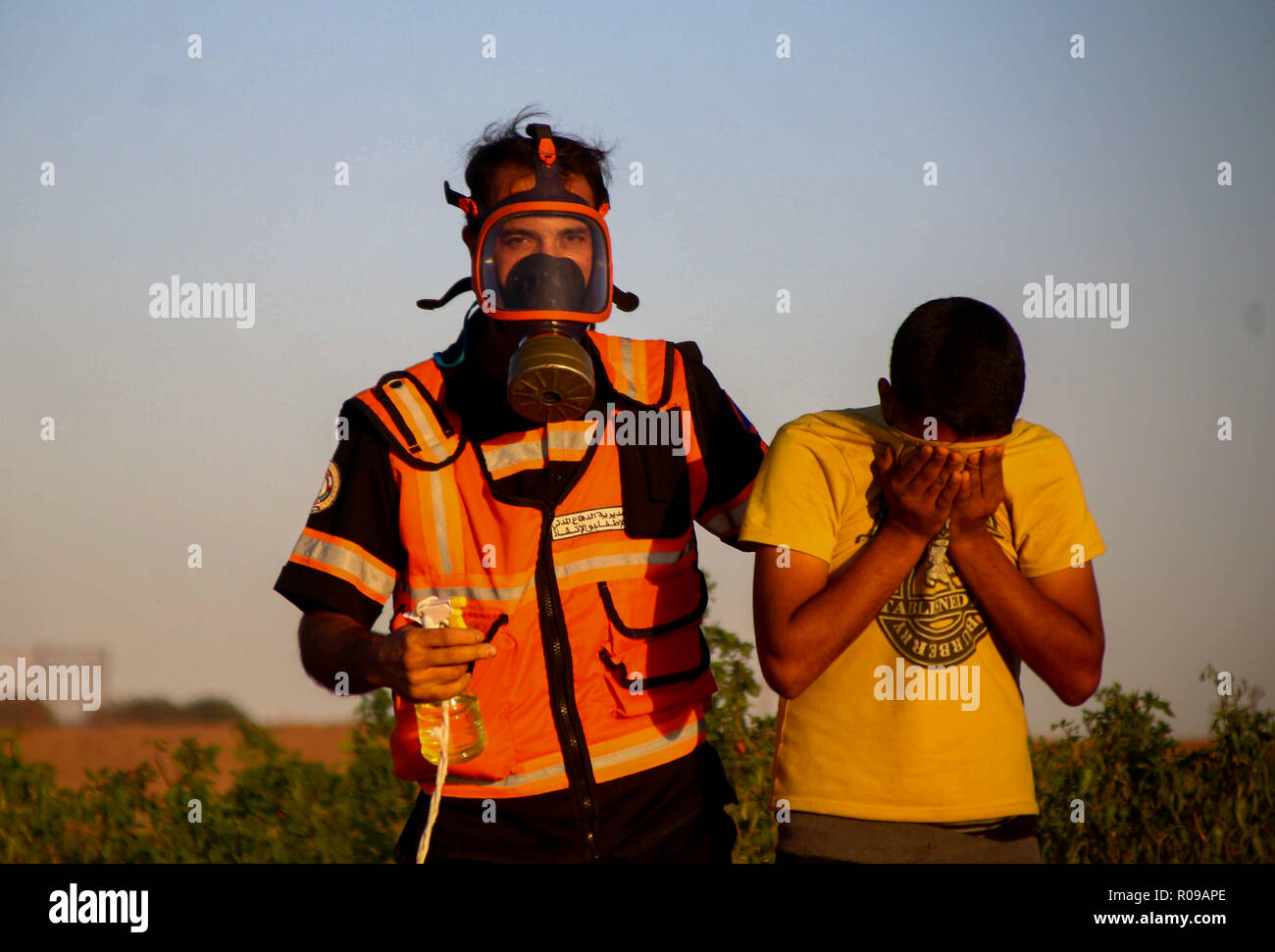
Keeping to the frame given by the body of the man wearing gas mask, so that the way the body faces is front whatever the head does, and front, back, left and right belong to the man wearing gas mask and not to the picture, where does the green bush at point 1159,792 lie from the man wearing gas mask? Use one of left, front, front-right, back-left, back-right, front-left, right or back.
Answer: back-left

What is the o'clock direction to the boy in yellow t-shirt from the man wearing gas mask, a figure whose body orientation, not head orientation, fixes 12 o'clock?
The boy in yellow t-shirt is roughly at 10 o'clock from the man wearing gas mask.

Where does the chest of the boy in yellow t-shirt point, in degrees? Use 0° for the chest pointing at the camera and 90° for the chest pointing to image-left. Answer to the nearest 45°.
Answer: approximately 0°

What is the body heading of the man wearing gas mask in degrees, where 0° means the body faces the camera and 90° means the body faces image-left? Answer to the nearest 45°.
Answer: approximately 0°

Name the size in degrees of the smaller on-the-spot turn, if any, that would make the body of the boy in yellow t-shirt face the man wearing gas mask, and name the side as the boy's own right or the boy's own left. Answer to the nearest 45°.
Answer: approximately 90° to the boy's own right

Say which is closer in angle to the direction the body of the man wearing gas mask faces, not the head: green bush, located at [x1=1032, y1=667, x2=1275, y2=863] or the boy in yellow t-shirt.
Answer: the boy in yellow t-shirt

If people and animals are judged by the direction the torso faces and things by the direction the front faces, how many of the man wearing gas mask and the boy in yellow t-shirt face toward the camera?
2
